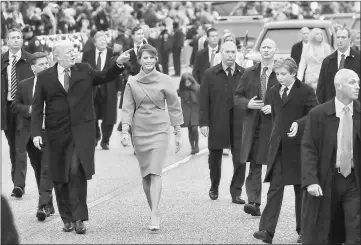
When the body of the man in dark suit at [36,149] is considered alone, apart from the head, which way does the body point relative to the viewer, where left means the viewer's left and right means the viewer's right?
facing the viewer and to the right of the viewer

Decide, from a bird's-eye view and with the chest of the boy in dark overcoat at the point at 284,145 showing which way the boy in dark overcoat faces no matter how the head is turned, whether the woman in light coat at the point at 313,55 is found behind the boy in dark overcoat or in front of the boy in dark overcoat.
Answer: behind

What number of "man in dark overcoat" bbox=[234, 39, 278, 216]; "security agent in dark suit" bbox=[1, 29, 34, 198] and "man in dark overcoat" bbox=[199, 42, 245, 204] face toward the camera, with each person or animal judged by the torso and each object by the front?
3

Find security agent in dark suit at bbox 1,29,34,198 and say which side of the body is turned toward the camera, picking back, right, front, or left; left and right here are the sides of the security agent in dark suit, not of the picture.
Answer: front

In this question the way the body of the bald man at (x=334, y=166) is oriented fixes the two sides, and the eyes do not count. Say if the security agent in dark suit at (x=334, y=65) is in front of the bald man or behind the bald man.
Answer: behind

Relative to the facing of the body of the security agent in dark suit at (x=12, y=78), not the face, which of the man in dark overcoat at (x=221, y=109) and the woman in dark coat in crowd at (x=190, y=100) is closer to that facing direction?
the man in dark overcoat

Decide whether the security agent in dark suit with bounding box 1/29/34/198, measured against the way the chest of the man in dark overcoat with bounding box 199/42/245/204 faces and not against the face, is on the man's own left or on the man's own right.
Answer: on the man's own right

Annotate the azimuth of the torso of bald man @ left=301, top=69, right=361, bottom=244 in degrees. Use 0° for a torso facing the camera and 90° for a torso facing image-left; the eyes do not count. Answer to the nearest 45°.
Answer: approximately 315°
